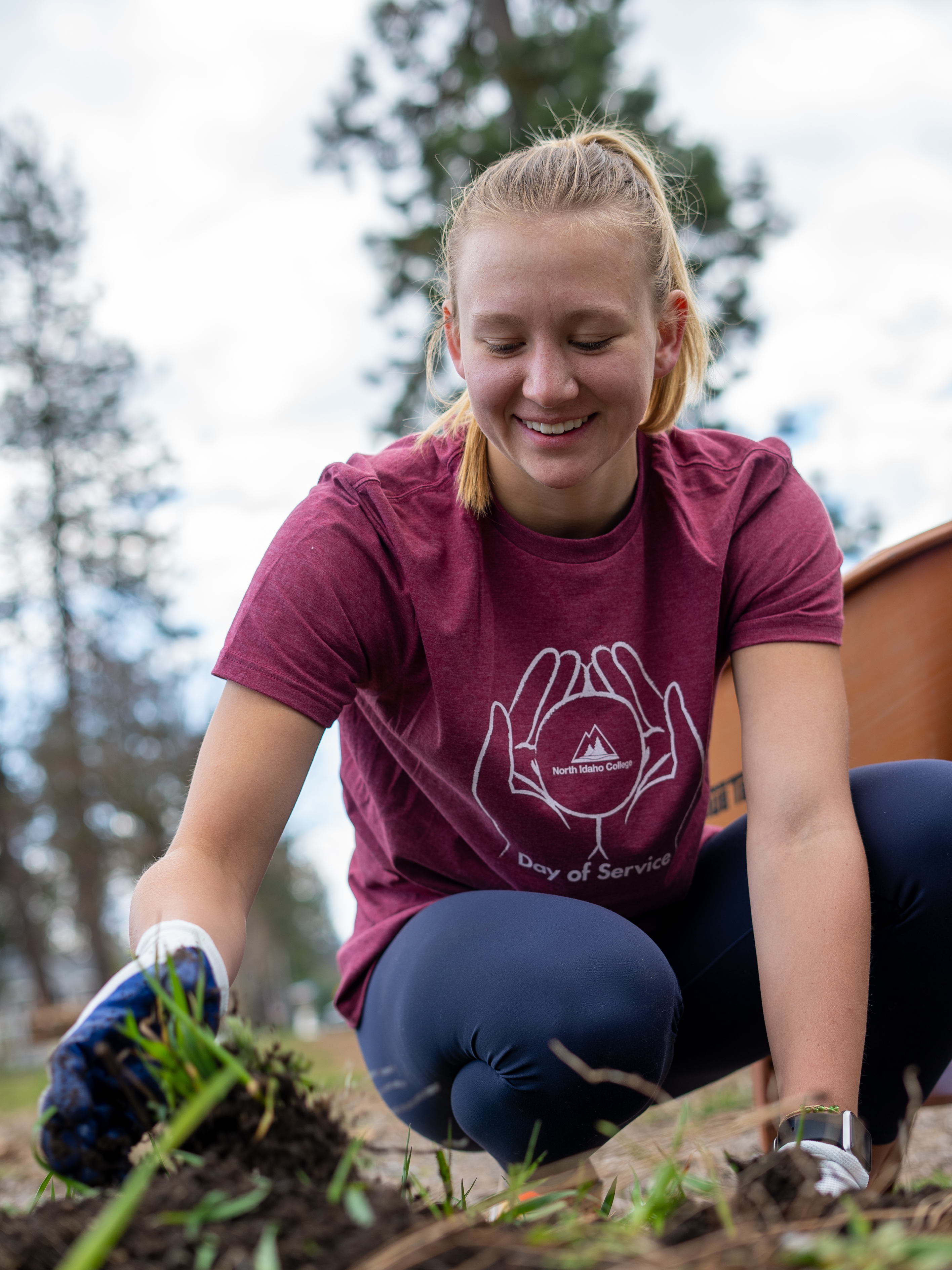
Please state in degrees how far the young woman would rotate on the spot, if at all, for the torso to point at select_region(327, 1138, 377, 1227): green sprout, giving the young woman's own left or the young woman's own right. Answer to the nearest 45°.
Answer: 0° — they already face it

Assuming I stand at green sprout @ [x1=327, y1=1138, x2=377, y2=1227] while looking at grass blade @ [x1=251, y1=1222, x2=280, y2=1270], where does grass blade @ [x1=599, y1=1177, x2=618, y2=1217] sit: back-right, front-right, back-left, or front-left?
back-left

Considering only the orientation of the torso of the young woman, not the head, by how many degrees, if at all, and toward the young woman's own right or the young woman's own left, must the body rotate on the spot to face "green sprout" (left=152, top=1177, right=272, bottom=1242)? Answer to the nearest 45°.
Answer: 0° — they already face it

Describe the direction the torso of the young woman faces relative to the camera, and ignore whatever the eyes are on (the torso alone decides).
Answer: toward the camera

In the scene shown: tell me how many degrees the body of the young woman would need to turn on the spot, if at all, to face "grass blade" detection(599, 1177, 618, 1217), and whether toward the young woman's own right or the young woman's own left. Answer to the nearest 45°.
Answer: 0° — they already face it

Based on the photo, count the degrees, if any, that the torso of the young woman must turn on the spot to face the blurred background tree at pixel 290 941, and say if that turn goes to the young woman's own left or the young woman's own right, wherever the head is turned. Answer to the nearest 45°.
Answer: approximately 180°

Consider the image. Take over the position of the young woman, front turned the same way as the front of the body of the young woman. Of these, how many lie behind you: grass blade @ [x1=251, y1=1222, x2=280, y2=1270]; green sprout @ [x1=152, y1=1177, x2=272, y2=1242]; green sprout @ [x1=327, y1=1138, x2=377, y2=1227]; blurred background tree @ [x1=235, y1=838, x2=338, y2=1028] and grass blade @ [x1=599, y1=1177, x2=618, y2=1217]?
1

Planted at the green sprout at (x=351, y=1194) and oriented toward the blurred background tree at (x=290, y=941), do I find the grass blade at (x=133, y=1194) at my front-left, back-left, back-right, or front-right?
back-left

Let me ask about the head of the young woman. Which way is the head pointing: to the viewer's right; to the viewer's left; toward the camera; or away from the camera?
toward the camera

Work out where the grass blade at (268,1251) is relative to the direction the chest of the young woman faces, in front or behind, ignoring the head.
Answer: in front
